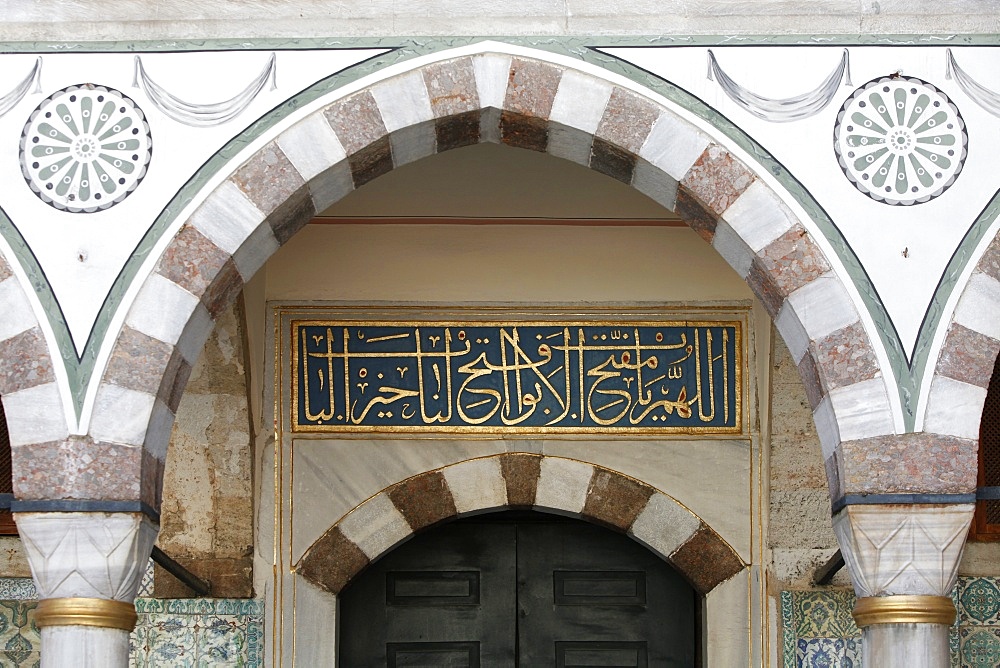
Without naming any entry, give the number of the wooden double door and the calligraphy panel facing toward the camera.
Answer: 2

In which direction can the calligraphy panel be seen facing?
toward the camera

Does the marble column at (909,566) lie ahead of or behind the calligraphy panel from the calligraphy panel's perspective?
ahead

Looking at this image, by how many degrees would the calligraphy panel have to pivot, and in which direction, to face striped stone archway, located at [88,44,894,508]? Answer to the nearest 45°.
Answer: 0° — it already faces it

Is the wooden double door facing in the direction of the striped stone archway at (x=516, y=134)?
yes

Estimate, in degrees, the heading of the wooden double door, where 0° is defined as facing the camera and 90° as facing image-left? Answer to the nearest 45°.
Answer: approximately 0°
